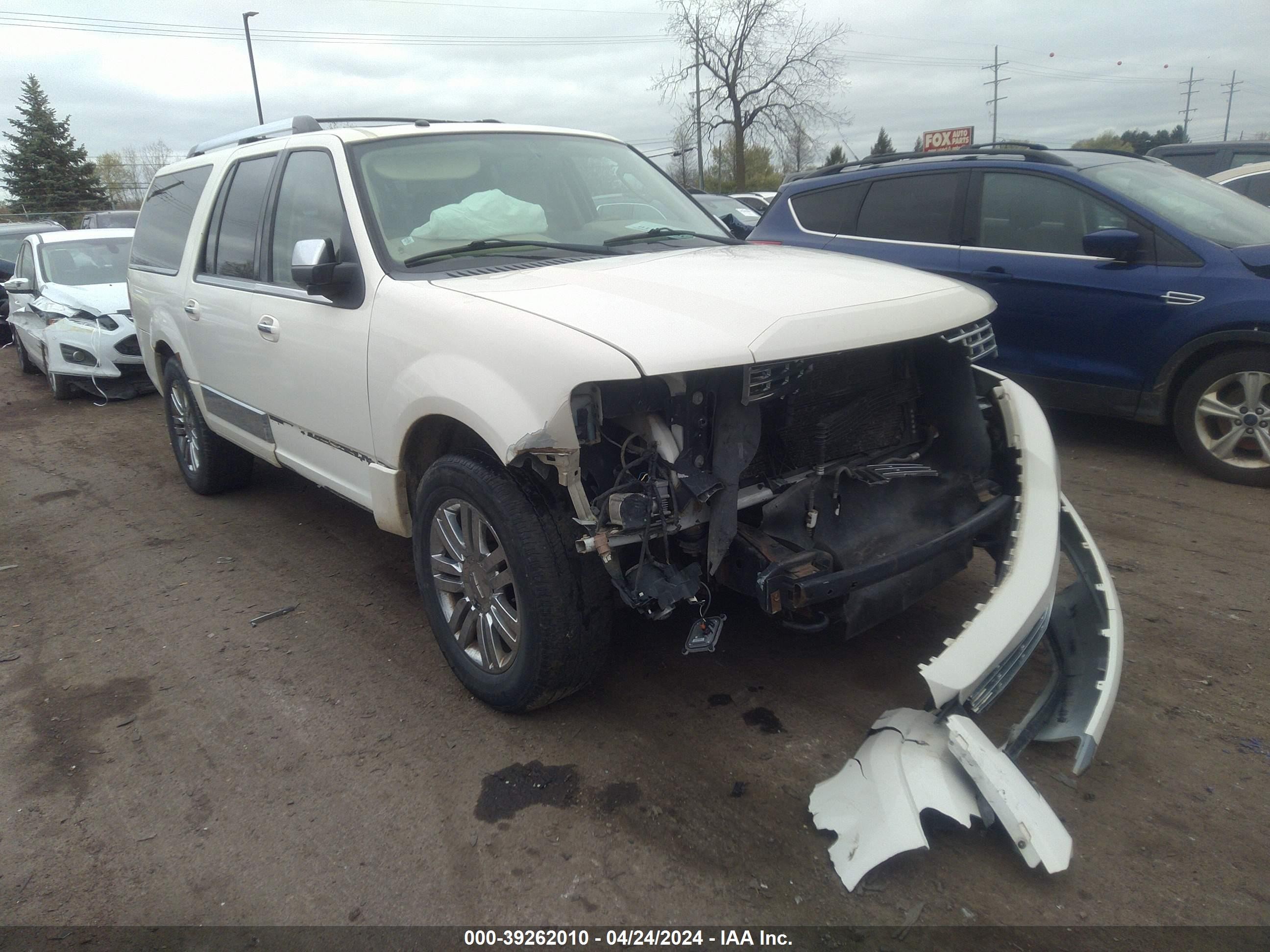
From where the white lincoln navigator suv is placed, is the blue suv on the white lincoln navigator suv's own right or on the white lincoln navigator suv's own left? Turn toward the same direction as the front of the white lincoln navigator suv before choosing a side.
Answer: on the white lincoln navigator suv's own left

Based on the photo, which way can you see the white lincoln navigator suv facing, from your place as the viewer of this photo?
facing the viewer and to the right of the viewer

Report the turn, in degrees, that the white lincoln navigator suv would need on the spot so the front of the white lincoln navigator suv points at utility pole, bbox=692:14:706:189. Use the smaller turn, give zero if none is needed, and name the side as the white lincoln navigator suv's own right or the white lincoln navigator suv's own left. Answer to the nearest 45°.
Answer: approximately 135° to the white lincoln navigator suv's own left

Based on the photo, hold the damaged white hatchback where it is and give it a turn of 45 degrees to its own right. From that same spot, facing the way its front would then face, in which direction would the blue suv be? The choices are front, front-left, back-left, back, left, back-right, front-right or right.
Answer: front-left

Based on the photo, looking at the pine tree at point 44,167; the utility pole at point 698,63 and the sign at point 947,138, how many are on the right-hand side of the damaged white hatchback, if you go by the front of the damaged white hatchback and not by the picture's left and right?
0

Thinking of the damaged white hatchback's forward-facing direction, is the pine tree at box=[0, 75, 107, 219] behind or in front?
behind

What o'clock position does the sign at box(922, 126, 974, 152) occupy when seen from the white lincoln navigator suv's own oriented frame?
The sign is roughly at 8 o'clock from the white lincoln navigator suv.

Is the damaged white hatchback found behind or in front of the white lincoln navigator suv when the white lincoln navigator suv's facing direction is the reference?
behind

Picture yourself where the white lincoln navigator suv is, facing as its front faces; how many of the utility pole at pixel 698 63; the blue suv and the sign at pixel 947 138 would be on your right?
0
